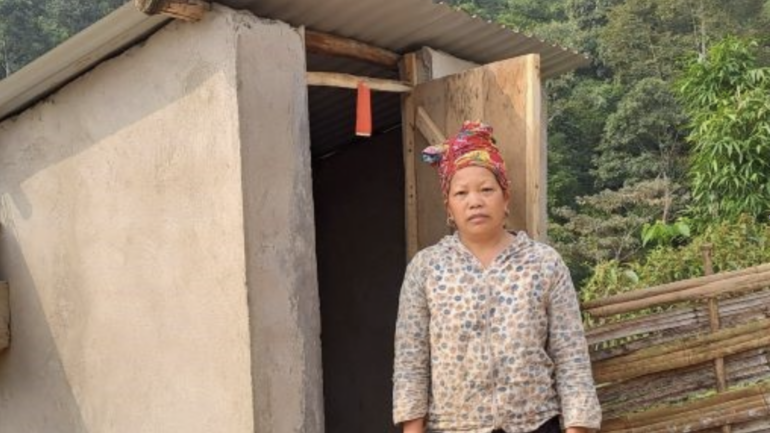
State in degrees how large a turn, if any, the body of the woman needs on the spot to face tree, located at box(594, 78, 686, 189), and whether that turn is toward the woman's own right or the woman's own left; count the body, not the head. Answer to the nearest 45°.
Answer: approximately 180°

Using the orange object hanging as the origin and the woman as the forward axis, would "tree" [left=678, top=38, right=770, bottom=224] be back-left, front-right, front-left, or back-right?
back-left

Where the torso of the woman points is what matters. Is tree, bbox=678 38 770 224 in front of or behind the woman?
behind

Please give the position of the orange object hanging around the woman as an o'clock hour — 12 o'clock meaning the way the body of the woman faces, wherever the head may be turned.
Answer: The orange object hanging is roughly at 5 o'clock from the woman.

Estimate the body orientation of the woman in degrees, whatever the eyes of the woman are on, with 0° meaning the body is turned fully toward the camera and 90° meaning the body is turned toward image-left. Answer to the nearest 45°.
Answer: approximately 0°
